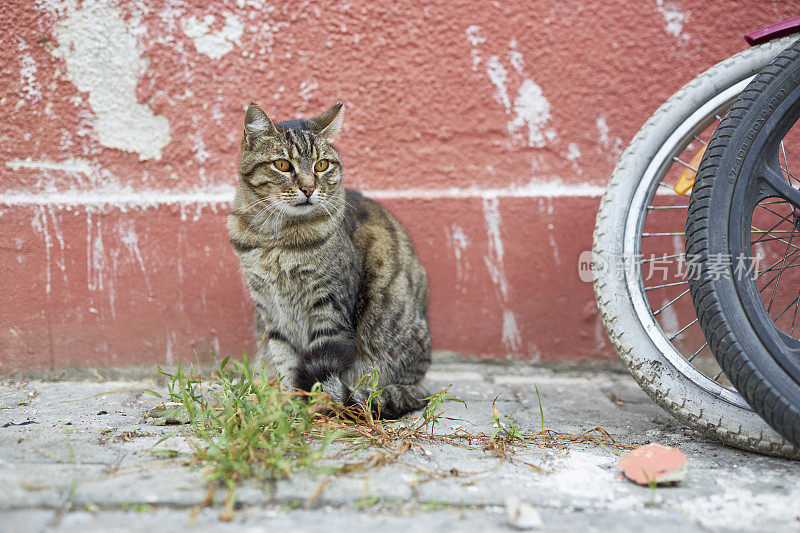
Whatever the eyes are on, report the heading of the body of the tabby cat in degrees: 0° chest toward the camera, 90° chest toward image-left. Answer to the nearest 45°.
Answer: approximately 45°

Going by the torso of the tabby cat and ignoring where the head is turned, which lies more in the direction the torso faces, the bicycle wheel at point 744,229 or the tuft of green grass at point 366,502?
the tuft of green grass

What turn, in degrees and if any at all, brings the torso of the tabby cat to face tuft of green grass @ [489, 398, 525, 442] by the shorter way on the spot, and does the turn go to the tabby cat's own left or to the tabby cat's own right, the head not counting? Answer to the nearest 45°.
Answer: approximately 90° to the tabby cat's own left

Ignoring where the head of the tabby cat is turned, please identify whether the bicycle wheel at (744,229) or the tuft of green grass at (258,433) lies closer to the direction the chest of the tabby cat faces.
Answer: the tuft of green grass

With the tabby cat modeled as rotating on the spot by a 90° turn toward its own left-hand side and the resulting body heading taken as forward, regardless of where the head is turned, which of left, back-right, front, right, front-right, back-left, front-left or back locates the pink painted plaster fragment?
front

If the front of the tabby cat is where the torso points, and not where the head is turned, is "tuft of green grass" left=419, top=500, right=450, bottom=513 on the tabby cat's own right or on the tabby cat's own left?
on the tabby cat's own left
